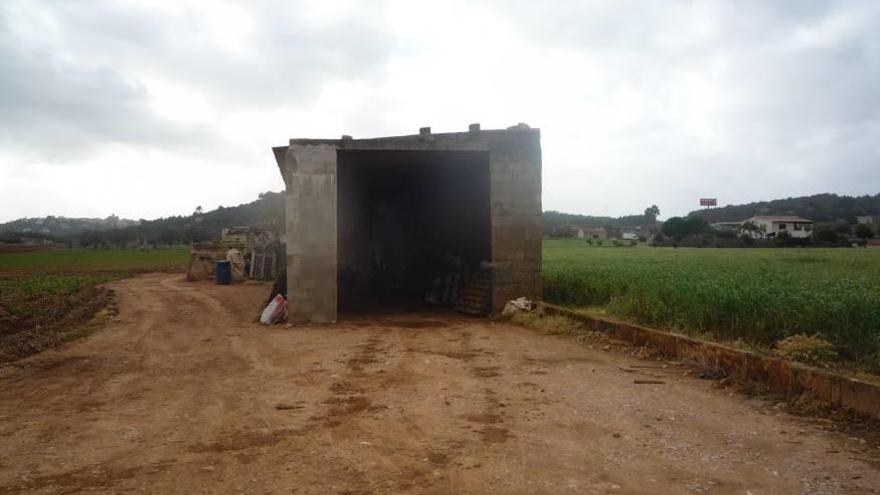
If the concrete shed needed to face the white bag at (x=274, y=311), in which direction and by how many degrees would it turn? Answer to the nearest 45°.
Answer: approximately 90° to its right

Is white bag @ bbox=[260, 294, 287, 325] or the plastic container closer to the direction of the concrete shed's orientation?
the white bag

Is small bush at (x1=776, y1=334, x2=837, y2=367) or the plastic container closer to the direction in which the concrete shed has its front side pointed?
the small bush

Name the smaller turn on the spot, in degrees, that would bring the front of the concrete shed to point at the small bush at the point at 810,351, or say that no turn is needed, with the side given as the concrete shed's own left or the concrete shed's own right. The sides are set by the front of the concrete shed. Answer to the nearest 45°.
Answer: approximately 45° to the concrete shed's own left

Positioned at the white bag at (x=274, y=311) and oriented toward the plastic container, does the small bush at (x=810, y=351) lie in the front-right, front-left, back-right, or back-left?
back-right

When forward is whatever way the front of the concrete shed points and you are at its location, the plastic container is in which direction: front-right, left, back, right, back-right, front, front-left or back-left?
back-right

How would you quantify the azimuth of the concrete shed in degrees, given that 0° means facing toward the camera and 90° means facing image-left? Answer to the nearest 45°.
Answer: approximately 0°
